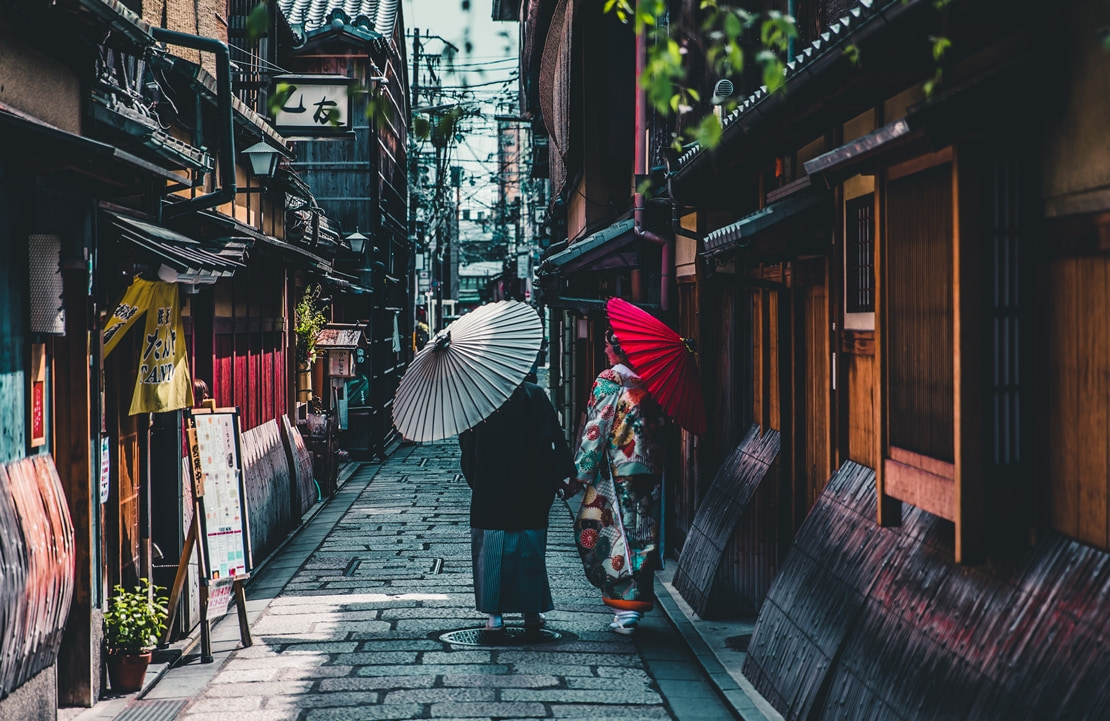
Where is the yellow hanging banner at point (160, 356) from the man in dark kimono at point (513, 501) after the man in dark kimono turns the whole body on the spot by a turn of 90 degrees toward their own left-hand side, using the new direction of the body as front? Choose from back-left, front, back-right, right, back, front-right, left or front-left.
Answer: front

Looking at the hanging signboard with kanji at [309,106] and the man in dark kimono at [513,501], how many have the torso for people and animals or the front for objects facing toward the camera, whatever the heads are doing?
1

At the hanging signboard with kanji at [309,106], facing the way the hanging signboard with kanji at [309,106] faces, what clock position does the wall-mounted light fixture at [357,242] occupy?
The wall-mounted light fixture is roughly at 6 o'clock from the hanging signboard with kanji.

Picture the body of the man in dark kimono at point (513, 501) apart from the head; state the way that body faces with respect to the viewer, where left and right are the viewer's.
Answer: facing away from the viewer

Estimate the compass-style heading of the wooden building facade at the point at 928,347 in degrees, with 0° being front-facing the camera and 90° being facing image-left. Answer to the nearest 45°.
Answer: approximately 45°

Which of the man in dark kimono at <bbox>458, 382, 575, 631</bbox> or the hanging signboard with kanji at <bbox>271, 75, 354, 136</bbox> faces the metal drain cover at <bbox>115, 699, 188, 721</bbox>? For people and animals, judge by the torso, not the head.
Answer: the hanging signboard with kanji

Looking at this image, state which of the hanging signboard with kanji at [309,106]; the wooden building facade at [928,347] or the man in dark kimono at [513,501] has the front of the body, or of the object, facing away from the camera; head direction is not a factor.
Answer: the man in dark kimono

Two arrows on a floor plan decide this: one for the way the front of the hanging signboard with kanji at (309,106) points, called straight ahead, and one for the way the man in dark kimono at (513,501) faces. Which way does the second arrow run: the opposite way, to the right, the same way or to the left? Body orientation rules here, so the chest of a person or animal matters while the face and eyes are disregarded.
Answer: the opposite way

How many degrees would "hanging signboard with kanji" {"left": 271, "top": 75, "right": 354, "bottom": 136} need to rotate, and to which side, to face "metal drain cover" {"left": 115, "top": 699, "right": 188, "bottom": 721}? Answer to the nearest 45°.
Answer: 0° — it already faces it

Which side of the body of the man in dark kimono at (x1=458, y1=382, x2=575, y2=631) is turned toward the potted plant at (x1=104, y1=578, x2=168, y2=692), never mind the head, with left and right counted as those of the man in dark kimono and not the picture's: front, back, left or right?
left

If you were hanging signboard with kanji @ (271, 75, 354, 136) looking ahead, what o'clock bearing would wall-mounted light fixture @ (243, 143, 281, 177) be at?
The wall-mounted light fixture is roughly at 1 o'clock from the hanging signboard with kanji.

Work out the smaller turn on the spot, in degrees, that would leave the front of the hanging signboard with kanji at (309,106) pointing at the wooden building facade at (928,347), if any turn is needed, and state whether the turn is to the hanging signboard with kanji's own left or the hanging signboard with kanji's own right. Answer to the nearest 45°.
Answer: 0° — it already faces it

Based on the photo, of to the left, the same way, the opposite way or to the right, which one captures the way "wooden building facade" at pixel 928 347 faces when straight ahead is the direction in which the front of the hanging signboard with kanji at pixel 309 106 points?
to the right

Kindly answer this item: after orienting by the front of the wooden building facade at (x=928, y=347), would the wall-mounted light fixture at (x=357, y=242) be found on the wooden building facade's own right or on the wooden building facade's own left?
on the wooden building facade's own right
